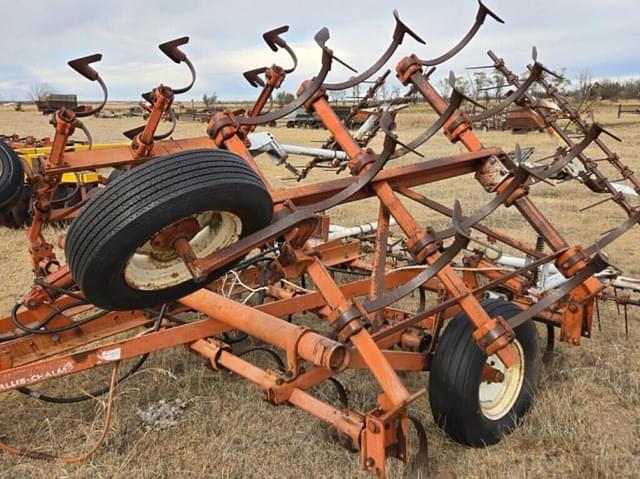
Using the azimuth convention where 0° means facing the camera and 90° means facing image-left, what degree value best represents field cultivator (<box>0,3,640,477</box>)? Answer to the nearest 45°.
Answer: approximately 45°
